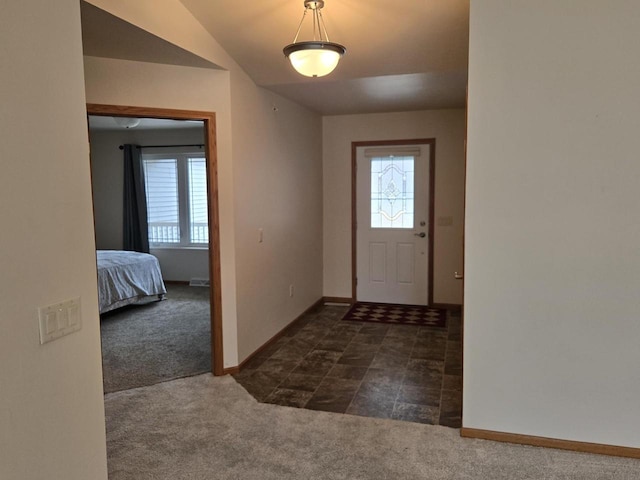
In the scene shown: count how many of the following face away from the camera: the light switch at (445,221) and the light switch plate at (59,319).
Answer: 0

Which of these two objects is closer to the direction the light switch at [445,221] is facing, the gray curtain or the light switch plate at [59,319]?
the light switch plate

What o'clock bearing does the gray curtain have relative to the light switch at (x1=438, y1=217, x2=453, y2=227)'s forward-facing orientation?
The gray curtain is roughly at 3 o'clock from the light switch.

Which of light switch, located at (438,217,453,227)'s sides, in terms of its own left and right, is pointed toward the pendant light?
front

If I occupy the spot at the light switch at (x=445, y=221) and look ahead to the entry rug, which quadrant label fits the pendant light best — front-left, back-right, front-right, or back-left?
front-left

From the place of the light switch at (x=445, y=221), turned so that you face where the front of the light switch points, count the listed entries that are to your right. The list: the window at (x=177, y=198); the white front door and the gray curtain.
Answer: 3

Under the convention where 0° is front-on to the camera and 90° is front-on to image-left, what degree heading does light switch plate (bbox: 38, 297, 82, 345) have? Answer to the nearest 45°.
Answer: approximately 315°

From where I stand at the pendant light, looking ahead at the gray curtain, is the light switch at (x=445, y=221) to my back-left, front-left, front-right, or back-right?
front-right

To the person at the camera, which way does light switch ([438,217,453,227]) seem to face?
facing the viewer

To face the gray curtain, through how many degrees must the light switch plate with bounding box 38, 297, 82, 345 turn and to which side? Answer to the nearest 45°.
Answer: approximately 135° to its left

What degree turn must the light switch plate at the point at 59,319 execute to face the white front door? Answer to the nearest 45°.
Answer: approximately 90° to its left

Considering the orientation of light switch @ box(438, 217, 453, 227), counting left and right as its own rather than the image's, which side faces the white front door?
right
